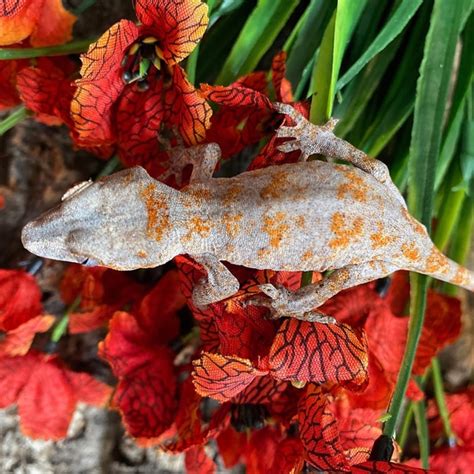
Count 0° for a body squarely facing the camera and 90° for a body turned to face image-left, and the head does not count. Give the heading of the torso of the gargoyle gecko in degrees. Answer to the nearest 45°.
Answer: approximately 90°
